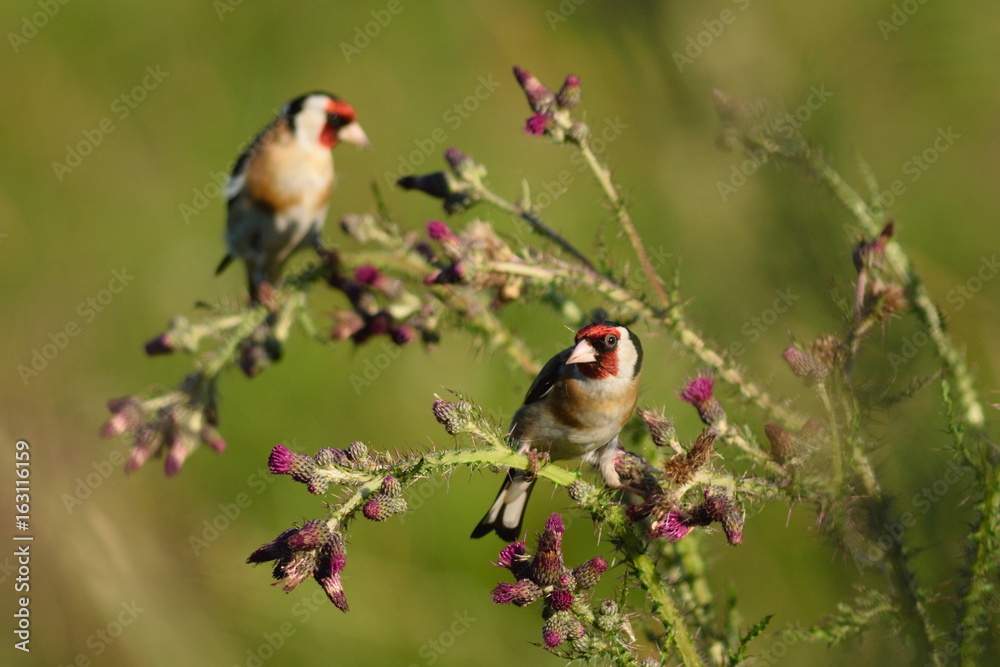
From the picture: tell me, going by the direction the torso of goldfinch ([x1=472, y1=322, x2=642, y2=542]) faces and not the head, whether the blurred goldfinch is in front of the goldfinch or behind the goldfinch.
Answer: behind

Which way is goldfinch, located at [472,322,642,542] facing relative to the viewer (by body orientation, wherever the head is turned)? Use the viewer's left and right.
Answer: facing the viewer and to the right of the viewer

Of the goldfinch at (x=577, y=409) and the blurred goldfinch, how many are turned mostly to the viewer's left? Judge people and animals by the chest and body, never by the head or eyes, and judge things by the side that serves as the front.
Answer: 0
